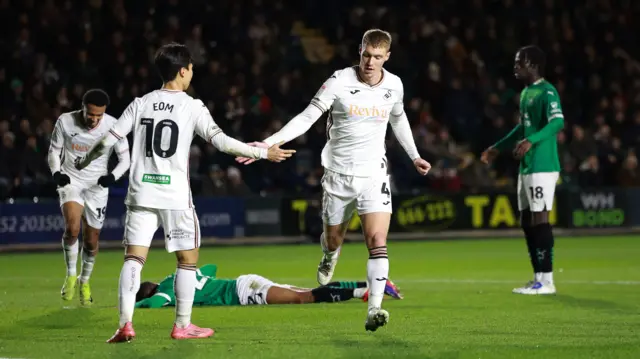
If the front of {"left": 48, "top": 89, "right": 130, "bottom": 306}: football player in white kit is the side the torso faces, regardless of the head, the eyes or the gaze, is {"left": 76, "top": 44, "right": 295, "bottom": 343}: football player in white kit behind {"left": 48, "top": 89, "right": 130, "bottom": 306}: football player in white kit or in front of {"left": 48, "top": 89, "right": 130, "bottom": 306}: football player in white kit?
in front

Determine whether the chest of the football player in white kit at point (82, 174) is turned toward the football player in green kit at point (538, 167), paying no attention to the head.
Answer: no

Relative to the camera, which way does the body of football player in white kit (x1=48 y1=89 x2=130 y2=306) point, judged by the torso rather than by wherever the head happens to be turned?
toward the camera

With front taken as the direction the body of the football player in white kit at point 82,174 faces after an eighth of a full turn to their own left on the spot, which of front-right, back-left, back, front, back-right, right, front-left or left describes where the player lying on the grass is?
front

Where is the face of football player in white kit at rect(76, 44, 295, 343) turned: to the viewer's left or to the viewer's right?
to the viewer's right

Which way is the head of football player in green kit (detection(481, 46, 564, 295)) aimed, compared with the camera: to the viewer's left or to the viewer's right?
to the viewer's left

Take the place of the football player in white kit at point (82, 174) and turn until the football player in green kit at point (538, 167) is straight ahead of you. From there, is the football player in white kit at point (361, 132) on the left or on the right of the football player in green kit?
right

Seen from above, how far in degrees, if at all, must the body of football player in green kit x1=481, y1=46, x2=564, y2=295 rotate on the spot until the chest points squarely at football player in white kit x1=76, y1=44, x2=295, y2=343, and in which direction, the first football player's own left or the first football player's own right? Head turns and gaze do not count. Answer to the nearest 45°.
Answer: approximately 45° to the first football player's own left

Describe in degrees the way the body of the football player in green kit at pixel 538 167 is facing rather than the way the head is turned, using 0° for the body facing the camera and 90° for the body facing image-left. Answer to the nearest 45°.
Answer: approximately 90°

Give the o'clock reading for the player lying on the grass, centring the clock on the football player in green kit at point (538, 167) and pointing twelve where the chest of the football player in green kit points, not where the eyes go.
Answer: The player lying on the grass is roughly at 11 o'clock from the football player in green kit.

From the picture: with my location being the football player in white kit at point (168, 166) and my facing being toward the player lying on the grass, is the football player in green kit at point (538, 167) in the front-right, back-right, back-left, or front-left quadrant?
front-right

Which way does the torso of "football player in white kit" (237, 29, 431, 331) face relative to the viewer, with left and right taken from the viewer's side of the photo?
facing the viewer

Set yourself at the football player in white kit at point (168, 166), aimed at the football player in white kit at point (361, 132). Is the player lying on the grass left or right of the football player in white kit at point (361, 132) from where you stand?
left

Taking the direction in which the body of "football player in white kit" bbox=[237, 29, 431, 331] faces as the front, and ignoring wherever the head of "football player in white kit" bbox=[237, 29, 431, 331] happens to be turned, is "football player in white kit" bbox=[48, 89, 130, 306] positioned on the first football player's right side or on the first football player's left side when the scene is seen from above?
on the first football player's right side
